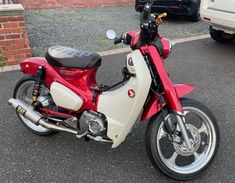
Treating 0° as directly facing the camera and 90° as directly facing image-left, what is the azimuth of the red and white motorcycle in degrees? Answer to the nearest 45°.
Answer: approximately 315°

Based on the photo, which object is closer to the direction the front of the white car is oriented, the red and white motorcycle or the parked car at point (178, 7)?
the parked car

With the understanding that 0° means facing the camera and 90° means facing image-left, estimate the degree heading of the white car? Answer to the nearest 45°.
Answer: approximately 225°

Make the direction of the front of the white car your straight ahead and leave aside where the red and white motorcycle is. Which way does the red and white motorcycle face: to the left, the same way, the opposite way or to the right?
to the right

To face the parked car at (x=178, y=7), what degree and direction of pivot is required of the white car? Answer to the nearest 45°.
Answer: approximately 90° to its left

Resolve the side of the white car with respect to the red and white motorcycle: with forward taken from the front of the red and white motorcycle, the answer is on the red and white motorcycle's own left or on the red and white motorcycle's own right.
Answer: on the red and white motorcycle's own left

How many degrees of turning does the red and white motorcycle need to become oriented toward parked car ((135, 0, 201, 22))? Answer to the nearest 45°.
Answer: approximately 135° to its left
